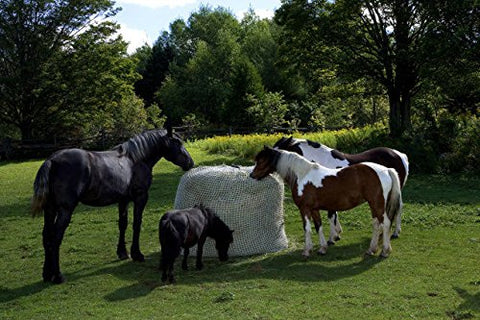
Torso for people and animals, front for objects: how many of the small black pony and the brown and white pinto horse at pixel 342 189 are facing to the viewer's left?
1

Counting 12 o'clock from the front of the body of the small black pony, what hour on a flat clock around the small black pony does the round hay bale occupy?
The round hay bale is roughly at 12 o'clock from the small black pony.

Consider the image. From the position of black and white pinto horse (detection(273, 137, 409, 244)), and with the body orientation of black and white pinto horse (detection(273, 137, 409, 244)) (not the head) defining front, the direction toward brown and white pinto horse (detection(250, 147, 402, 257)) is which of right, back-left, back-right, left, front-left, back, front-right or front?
left

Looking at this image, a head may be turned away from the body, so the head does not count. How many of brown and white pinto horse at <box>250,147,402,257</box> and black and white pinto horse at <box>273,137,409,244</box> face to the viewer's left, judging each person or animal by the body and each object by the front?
2

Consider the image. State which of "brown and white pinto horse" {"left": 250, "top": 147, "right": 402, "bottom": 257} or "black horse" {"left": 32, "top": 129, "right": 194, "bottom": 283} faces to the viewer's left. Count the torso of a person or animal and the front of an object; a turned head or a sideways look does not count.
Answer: the brown and white pinto horse

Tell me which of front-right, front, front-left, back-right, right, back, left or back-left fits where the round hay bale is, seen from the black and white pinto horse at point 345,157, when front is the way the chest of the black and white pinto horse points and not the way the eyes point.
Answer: front-left

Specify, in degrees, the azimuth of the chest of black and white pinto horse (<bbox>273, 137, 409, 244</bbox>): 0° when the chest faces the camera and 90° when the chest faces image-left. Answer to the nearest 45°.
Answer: approximately 90°

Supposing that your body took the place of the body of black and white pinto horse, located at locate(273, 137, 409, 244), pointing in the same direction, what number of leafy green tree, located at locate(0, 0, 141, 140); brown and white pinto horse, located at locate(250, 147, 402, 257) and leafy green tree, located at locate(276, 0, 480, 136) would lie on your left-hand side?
1

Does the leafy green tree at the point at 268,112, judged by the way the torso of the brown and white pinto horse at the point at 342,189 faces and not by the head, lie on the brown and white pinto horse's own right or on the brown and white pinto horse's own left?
on the brown and white pinto horse's own right

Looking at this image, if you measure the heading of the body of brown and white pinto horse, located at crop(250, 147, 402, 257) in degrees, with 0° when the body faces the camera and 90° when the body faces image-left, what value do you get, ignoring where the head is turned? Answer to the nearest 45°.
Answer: approximately 90°

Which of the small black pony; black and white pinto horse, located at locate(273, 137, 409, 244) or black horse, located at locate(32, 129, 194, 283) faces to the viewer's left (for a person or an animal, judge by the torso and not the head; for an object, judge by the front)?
the black and white pinto horse

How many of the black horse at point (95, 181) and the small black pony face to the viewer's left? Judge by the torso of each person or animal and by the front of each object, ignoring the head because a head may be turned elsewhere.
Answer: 0

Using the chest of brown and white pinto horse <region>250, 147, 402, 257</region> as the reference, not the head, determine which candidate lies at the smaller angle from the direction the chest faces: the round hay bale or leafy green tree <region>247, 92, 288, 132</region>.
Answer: the round hay bale

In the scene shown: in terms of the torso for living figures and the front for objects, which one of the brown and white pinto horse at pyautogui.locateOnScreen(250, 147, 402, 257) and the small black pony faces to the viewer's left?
the brown and white pinto horse

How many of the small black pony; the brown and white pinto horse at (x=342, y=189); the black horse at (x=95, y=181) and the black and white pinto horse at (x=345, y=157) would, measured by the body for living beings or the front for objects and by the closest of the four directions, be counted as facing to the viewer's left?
2

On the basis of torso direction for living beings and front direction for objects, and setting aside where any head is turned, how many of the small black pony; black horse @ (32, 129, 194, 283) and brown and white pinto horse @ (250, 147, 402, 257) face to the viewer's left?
1

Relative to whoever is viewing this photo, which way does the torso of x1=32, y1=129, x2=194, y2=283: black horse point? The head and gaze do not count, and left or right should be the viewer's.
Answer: facing away from the viewer and to the right of the viewer
